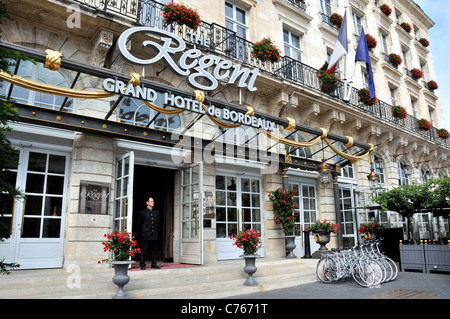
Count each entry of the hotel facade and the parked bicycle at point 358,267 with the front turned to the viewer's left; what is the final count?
0

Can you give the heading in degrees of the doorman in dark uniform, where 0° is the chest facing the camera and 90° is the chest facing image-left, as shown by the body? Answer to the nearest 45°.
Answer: approximately 315°

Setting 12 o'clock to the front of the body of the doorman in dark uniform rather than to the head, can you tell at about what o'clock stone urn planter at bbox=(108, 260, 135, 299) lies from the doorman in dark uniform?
The stone urn planter is roughly at 2 o'clock from the doorman in dark uniform.

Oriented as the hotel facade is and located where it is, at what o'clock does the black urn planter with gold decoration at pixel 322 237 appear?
The black urn planter with gold decoration is roughly at 10 o'clock from the hotel facade.

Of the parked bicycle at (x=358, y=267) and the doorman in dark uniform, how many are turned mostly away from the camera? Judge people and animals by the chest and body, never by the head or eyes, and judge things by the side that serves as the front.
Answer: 0

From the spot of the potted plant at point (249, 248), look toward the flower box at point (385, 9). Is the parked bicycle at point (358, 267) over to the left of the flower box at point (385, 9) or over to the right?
right

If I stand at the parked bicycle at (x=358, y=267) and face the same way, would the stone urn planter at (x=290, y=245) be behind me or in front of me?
behind
